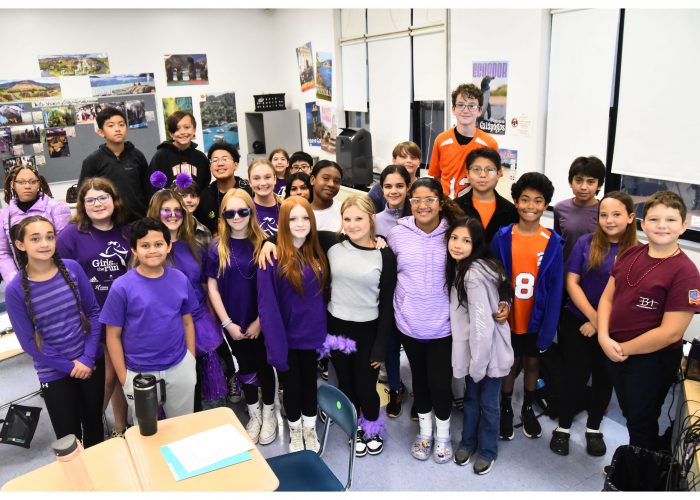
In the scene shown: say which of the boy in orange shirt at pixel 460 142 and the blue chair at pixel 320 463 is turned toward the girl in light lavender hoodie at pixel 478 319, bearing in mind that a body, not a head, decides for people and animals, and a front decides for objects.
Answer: the boy in orange shirt

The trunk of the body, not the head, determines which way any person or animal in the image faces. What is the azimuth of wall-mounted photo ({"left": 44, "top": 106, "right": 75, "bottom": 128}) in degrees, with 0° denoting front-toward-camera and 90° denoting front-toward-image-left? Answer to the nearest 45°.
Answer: approximately 0°

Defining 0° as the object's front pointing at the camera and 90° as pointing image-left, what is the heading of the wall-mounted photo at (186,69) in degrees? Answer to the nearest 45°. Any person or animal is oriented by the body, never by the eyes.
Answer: approximately 0°

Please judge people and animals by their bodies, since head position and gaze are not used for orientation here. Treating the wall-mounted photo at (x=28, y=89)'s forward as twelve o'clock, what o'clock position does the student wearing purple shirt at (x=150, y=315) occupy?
The student wearing purple shirt is roughly at 12 o'clock from the wall-mounted photo.

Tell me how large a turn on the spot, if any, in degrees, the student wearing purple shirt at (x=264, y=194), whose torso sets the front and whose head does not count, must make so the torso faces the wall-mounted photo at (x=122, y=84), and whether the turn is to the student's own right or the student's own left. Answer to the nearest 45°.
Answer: approximately 180°

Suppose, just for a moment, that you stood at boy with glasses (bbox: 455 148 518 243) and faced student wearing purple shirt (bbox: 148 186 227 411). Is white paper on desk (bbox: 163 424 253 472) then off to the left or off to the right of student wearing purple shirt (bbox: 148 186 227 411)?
left

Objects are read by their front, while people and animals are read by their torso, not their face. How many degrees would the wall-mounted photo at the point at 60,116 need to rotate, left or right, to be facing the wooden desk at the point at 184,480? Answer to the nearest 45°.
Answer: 0° — it already faces it

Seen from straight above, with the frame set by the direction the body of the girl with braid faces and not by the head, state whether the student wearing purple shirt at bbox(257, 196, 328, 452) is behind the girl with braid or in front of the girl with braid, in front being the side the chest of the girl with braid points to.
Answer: in front

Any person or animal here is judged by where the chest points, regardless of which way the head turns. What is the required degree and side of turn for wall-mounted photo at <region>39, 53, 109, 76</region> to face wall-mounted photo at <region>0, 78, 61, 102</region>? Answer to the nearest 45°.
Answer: approximately 90° to its right
